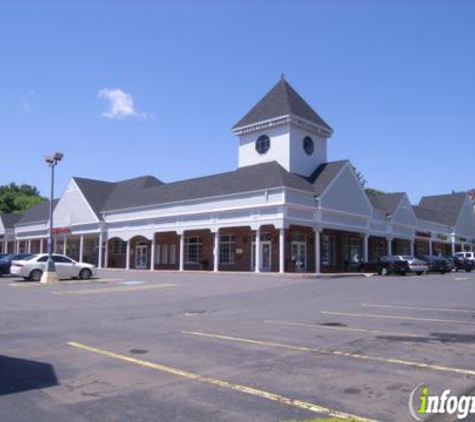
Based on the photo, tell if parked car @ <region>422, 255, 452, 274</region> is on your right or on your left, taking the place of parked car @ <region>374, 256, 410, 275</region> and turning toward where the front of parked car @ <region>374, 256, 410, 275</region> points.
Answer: on your right

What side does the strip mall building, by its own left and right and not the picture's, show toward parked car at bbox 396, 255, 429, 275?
left

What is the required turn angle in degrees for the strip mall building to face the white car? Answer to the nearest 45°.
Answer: approximately 45° to its right

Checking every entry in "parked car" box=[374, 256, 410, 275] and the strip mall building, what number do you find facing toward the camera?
1

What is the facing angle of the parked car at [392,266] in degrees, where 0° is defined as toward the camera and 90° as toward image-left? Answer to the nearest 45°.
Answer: approximately 135°

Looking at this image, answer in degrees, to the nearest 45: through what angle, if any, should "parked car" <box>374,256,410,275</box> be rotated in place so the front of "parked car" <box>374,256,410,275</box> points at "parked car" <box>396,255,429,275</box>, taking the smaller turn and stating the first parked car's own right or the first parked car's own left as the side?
approximately 135° to the first parked car's own right

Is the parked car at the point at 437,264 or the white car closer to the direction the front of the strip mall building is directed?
the white car
